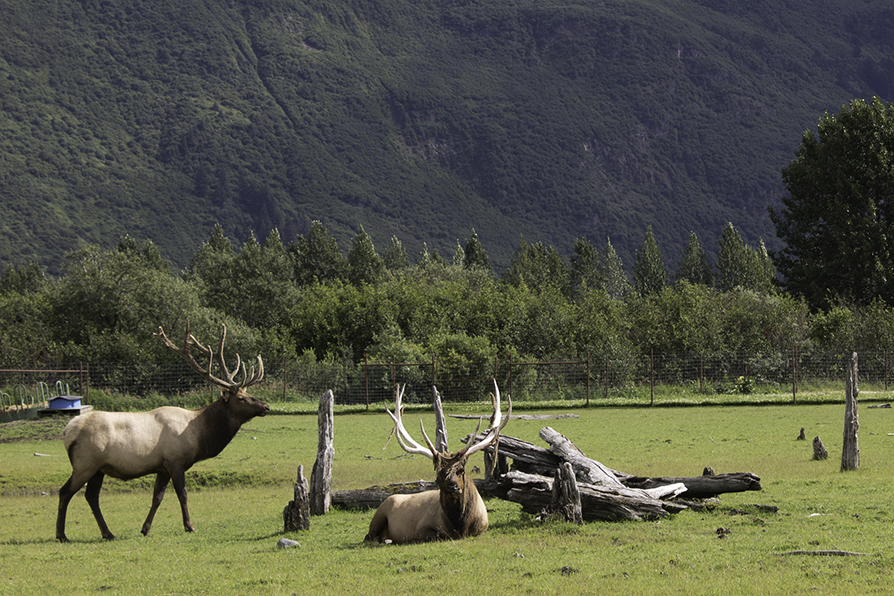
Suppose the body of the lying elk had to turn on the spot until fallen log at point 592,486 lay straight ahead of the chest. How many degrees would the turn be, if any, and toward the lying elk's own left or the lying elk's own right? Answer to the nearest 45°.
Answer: approximately 90° to the lying elk's own left

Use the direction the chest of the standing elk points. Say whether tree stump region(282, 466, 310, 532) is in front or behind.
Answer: in front

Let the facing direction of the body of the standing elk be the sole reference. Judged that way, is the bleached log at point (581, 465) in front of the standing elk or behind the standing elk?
in front

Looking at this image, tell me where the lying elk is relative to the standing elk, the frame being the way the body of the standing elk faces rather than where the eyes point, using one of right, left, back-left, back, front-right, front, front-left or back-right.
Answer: front-right

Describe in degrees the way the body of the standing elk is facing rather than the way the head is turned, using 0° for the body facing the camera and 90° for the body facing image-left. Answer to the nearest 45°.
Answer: approximately 270°

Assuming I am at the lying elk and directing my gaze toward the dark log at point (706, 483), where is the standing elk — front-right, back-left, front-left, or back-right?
back-left

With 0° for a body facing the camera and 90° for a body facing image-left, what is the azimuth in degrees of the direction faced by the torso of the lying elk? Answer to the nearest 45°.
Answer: approximately 315°
